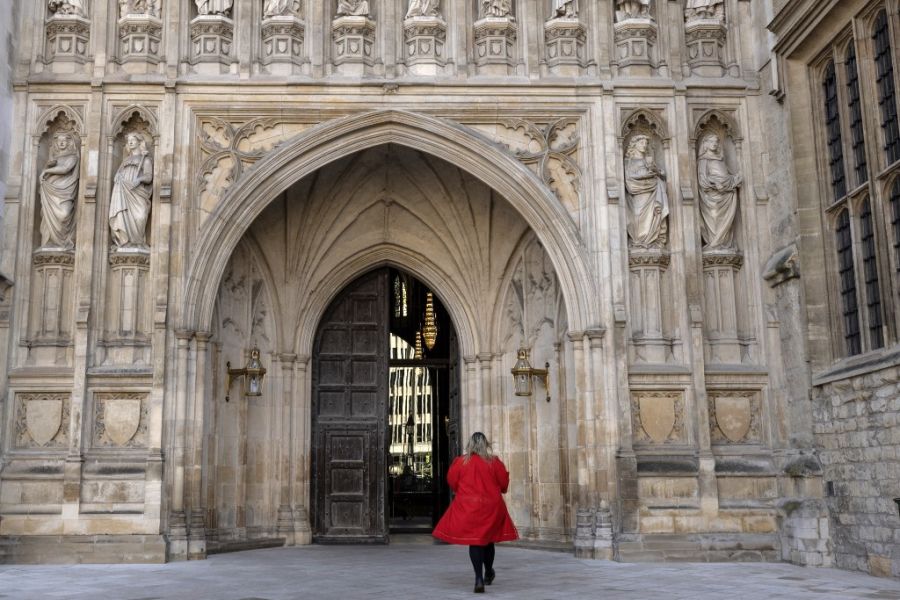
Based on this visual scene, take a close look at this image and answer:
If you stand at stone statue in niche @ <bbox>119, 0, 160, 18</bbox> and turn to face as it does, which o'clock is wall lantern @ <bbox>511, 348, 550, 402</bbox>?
The wall lantern is roughly at 9 o'clock from the stone statue in niche.

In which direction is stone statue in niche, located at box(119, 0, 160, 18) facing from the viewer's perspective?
toward the camera

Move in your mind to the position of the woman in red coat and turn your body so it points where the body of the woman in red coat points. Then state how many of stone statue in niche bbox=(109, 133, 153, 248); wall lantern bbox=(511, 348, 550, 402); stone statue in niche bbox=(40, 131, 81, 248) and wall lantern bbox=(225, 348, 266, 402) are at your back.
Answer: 0

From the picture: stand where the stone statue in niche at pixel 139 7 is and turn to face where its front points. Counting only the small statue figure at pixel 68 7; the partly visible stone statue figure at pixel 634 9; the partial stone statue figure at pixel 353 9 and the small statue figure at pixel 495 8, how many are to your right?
1

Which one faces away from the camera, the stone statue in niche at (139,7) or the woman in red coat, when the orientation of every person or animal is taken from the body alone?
the woman in red coat

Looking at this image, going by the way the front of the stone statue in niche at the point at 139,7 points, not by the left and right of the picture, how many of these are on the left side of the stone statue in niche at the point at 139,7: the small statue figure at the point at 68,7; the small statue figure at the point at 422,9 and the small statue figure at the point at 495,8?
2

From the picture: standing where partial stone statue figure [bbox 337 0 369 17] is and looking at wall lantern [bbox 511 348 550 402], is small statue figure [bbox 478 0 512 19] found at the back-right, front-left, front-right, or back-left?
front-right

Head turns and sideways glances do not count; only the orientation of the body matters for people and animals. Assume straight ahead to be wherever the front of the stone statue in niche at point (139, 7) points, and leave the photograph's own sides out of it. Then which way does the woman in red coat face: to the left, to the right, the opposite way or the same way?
the opposite way

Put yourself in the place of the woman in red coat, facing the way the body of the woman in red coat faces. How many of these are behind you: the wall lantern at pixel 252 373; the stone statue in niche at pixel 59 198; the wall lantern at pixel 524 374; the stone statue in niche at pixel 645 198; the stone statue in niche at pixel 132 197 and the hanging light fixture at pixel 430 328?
0

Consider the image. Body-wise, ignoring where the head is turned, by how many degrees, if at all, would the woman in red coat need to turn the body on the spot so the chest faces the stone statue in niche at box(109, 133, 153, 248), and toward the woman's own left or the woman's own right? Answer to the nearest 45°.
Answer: approximately 45° to the woman's own left

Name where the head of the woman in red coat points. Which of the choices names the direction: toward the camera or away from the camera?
away from the camera

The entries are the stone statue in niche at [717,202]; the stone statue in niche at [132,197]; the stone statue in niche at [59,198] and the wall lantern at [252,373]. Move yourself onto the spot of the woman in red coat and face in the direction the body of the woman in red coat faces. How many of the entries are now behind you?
0

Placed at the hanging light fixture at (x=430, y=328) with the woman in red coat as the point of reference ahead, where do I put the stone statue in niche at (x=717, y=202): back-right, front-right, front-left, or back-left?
front-left

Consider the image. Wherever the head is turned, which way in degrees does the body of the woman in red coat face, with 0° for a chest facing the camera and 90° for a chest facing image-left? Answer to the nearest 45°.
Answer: approximately 180°

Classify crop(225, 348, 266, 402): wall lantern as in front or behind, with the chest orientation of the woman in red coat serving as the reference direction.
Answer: in front

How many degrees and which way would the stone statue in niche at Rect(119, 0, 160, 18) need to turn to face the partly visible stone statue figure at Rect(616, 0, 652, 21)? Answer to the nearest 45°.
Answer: approximately 90° to its left

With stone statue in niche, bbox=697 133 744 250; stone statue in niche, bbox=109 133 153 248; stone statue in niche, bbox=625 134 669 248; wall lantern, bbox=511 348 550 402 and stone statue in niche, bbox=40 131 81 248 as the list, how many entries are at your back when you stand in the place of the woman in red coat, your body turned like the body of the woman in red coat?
0

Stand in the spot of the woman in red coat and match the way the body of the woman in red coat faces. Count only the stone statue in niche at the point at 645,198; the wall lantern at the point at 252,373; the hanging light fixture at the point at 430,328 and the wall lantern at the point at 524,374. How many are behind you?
0
